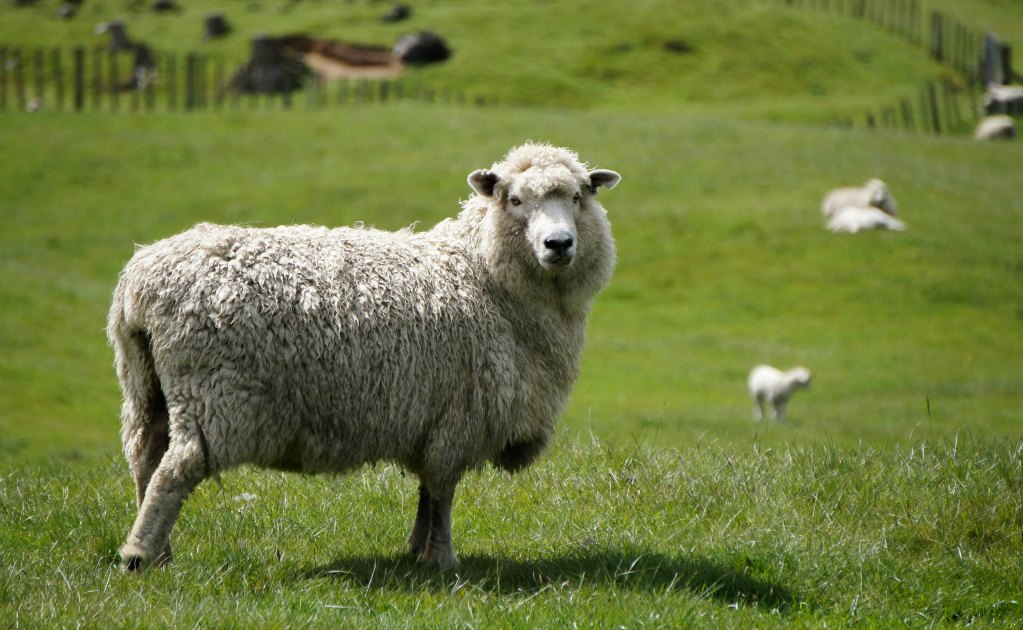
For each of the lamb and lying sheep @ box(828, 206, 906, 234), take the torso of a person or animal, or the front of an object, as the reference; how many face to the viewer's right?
2

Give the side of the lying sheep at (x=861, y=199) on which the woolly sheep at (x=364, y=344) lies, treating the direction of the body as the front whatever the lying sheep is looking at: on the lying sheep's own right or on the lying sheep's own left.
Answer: on the lying sheep's own right

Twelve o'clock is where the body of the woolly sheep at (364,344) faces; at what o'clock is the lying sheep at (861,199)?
The lying sheep is roughly at 10 o'clock from the woolly sheep.

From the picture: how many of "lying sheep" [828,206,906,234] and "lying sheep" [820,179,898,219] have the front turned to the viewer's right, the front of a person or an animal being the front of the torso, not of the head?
2

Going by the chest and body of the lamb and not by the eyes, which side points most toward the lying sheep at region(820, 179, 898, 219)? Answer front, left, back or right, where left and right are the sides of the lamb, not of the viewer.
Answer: left

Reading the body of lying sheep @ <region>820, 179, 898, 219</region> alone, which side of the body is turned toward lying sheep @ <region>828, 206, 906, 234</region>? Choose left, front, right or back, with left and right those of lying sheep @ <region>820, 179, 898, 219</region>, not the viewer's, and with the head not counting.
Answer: right

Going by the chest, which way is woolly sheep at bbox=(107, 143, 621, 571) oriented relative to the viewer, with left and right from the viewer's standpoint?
facing to the right of the viewer

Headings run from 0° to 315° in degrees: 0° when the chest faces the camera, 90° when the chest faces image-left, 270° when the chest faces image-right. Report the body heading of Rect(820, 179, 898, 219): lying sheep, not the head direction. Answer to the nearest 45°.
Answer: approximately 270°

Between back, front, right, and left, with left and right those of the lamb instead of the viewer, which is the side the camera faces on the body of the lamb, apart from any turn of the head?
right

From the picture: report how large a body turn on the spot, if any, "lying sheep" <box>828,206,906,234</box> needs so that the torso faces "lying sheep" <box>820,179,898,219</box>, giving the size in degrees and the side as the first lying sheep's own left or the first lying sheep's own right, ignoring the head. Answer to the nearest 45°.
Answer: approximately 90° to the first lying sheep's own left

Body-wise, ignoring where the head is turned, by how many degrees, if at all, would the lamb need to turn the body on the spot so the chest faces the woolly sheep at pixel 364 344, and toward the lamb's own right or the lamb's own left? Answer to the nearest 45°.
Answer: approximately 90° to the lamb's own right

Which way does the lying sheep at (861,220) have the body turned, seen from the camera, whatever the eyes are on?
to the viewer's right
